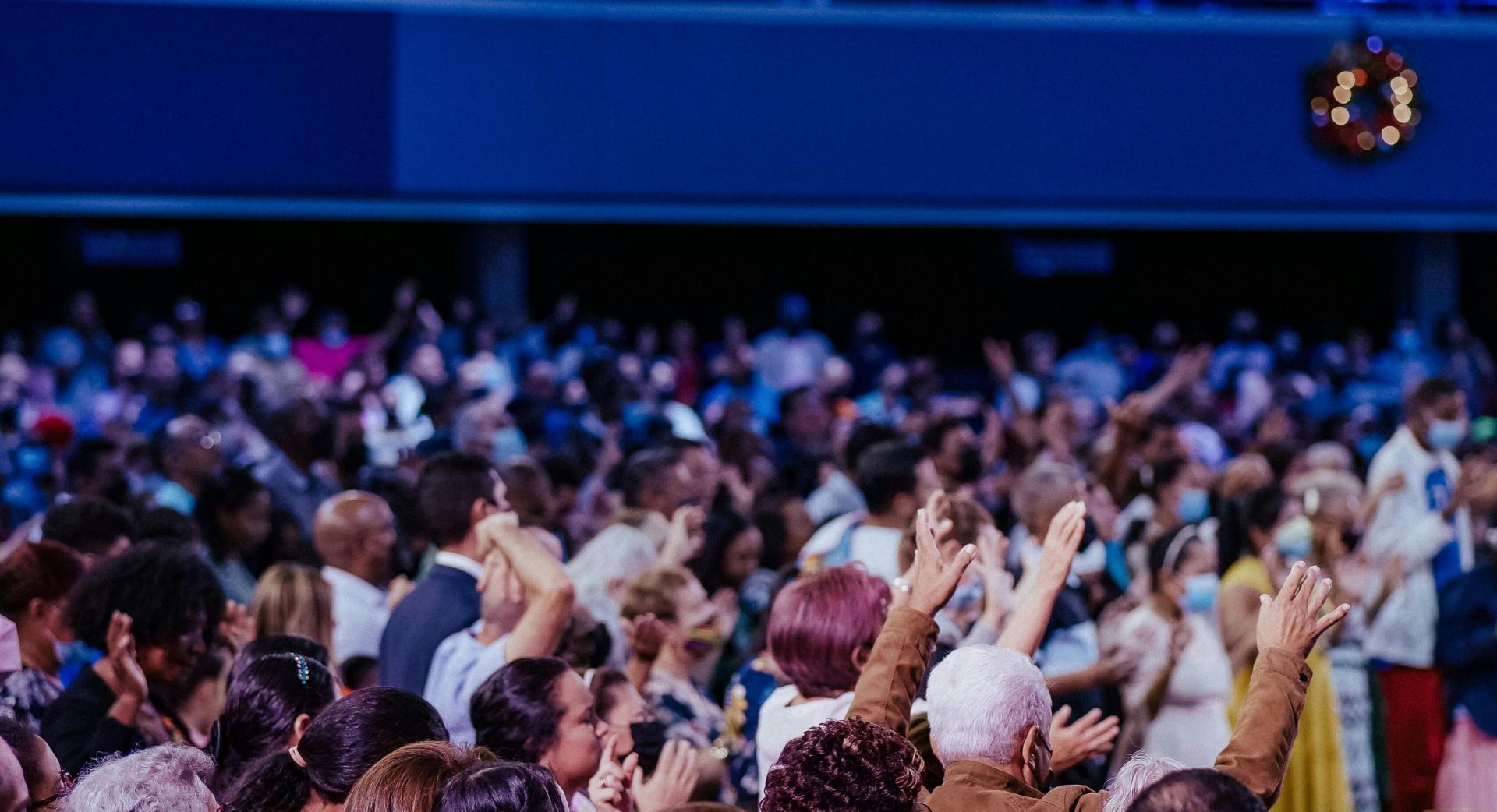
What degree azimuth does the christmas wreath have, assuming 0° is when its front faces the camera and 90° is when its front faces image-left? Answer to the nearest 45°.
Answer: approximately 0°

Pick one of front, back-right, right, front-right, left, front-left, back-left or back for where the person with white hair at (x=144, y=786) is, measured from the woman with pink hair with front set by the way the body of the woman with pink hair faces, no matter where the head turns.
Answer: back

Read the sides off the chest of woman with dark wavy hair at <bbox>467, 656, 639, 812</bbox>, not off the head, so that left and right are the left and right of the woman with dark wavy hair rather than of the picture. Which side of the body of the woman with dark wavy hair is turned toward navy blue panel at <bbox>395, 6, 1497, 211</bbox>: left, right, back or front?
left

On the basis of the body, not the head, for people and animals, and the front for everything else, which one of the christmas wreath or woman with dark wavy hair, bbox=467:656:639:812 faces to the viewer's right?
the woman with dark wavy hair

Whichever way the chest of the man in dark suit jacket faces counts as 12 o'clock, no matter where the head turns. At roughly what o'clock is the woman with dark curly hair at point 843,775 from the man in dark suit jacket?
The woman with dark curly hair is roughly at 4 o'clock from the man in dark suit jacket.

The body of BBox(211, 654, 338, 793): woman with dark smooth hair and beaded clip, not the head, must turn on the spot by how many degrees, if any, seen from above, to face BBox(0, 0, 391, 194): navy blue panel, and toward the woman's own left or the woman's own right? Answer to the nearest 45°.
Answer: approximately 45° to the woman's own left

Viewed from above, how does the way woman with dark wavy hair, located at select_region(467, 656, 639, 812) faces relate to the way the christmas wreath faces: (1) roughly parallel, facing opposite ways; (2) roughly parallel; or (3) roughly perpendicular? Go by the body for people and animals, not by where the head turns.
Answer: roughly perpendicular

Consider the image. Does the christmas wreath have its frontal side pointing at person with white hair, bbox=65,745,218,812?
yes

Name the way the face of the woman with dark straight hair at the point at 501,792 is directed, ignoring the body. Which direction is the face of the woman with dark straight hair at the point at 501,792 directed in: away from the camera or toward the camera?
away from the camera

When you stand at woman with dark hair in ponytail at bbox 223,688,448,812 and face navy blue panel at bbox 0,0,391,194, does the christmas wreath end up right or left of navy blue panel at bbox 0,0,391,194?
right

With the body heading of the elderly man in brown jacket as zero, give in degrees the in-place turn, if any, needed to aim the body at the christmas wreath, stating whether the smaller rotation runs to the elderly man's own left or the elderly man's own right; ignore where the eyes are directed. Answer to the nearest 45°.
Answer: approximately 45° to the elderly man's own left

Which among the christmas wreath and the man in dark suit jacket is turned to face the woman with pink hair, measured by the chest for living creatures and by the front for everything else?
the christmas wreath

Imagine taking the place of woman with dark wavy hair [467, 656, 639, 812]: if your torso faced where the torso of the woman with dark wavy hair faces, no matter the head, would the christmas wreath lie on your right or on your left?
on your left

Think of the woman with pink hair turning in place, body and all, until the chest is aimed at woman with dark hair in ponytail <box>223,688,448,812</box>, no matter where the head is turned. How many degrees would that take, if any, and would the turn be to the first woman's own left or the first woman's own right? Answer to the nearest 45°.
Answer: approximately 180°
